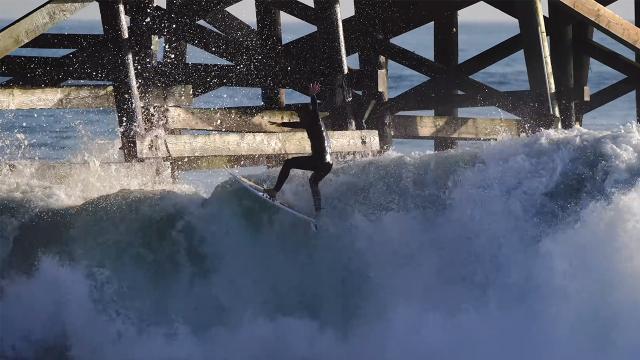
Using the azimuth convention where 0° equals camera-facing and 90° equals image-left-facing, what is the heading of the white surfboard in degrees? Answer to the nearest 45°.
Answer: approximately 90°

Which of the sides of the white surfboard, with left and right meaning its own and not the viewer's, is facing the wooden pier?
right
